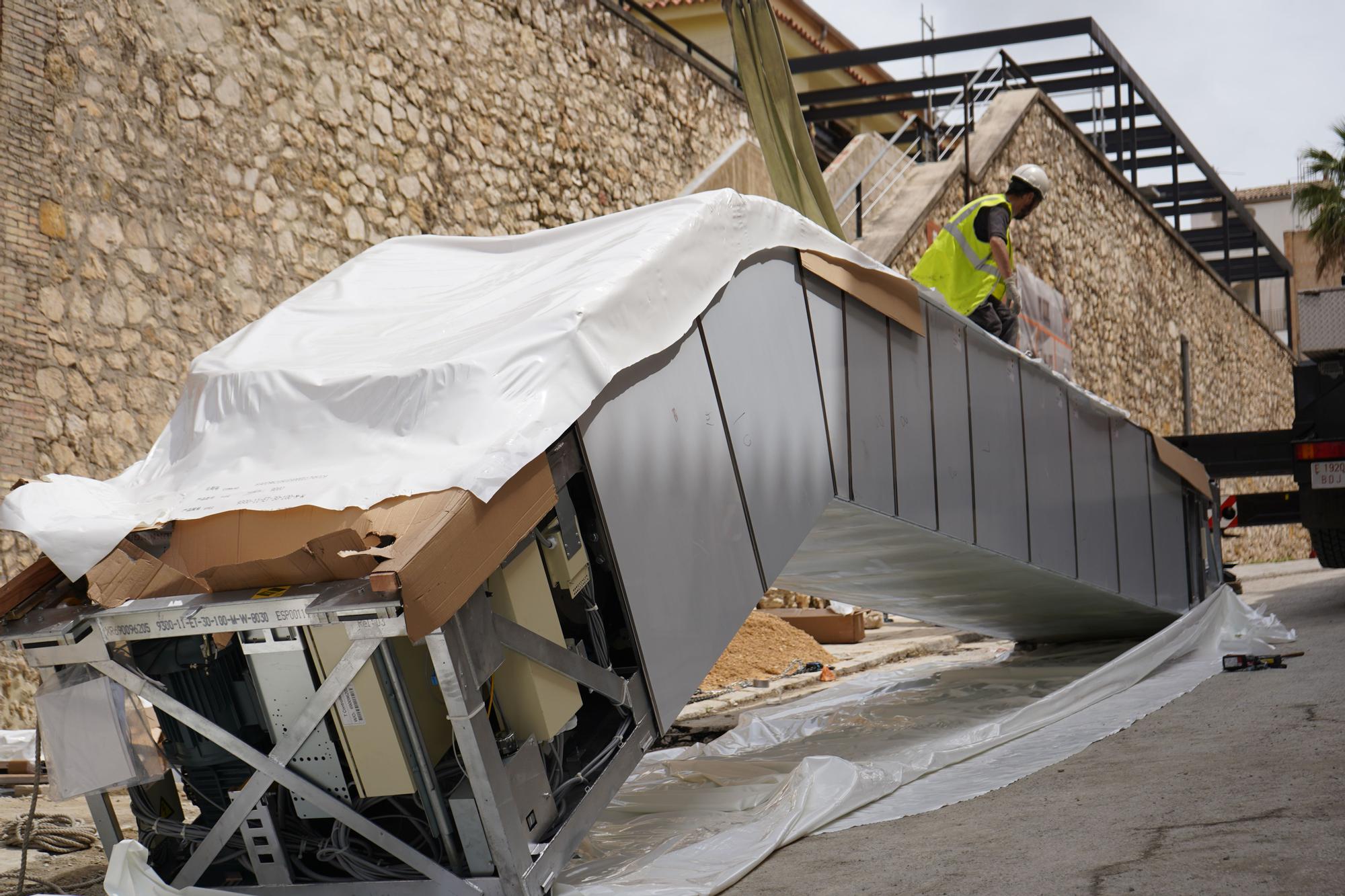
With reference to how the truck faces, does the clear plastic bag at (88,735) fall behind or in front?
behind

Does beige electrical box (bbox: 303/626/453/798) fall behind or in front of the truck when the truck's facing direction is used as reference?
behind

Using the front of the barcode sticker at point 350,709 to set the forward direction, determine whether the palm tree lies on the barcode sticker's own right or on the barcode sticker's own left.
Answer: on the barcode sticker's own left

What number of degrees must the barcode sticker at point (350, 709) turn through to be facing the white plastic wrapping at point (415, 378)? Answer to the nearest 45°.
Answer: approximately 135° to its left

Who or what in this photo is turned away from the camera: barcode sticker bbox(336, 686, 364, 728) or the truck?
the truck

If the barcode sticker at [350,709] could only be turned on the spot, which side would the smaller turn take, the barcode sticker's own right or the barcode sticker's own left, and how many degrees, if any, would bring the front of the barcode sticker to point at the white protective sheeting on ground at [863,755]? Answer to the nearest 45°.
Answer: approximately 135° to the barcode sticker's own left

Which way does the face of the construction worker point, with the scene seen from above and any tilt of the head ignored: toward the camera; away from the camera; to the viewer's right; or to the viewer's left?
to the viewer's right

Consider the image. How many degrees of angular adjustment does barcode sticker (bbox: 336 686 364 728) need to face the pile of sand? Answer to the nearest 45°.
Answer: approximately 135° to its left

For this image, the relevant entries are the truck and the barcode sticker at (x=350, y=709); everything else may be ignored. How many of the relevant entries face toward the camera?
1

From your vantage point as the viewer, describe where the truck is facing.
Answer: facing away from the viewer

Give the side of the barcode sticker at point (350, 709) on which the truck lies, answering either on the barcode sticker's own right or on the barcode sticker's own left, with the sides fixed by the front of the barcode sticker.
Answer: on the barcode sticker's own left

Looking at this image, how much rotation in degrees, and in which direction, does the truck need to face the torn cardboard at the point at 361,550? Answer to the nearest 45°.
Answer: approximately 180°

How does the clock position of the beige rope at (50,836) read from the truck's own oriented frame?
The beige rope is roughly at 7 o'clock from the truck.

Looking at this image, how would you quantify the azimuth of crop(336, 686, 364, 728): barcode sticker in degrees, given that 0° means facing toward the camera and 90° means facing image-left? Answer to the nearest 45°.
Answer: approximately 0°
